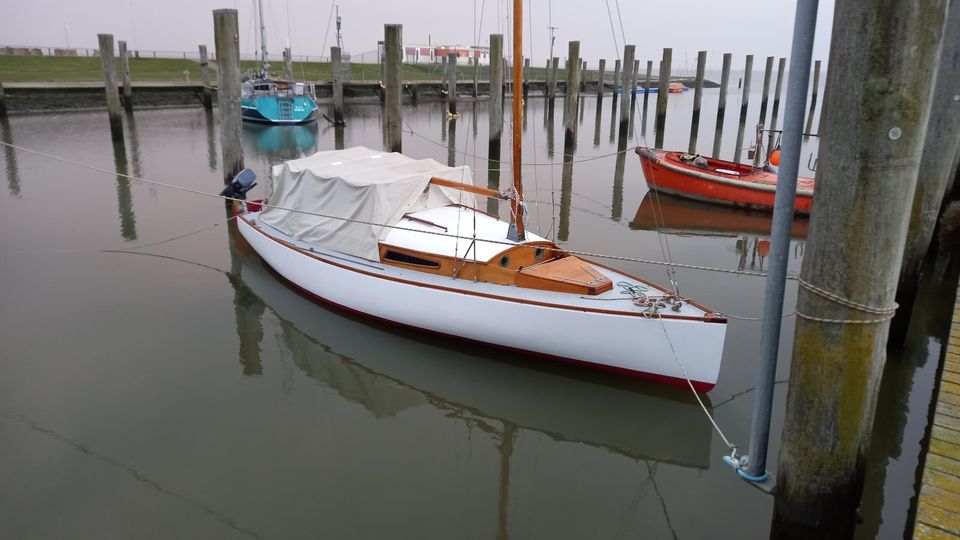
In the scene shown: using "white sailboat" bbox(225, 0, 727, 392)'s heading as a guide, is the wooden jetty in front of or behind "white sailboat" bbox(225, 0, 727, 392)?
in front

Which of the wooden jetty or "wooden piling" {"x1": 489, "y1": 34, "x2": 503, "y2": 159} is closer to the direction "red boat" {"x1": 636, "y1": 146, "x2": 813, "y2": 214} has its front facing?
the wooden piling

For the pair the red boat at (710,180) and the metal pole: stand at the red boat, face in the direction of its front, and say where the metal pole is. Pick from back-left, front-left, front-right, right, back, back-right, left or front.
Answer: back-left

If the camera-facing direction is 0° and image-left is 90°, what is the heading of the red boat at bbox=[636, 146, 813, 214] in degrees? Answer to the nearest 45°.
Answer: approximately 135°

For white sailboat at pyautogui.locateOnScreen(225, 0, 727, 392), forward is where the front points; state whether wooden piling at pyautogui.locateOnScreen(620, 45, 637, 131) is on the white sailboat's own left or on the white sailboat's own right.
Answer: on the white sailboat's own left

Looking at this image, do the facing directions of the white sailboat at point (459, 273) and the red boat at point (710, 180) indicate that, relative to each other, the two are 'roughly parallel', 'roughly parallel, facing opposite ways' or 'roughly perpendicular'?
roughly parallel, facing opposite ways

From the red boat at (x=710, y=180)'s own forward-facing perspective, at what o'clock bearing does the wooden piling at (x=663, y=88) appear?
The wooden piling is roughly at 1 o'clock from the red boat.
